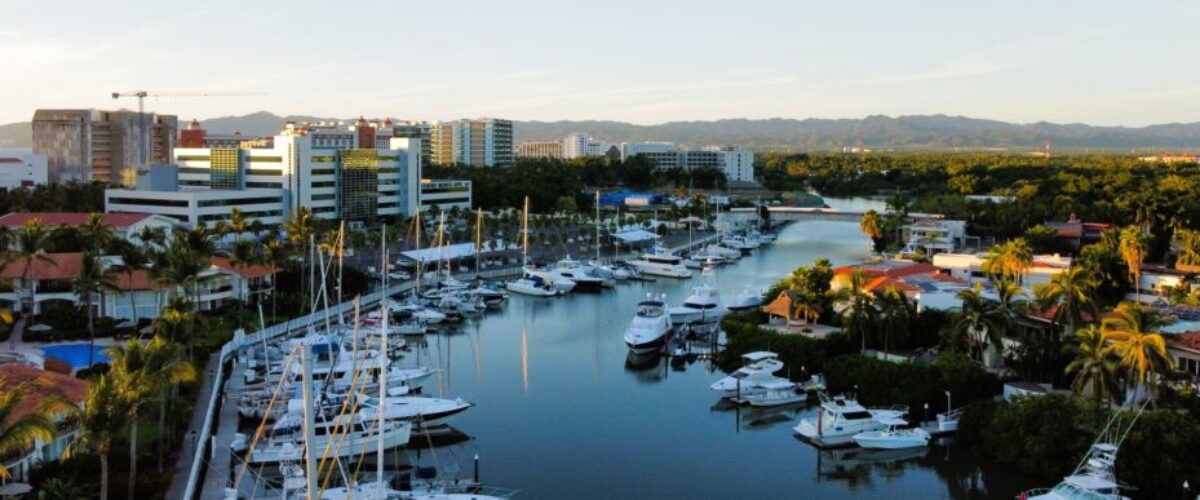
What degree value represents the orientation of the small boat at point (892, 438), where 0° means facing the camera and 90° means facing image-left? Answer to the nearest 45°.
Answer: approximately 90°

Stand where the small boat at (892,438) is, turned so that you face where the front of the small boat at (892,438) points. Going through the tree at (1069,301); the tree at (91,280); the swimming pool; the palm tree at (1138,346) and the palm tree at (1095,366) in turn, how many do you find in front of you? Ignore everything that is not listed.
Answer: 2

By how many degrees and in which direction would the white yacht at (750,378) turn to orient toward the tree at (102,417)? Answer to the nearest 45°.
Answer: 0° — it already faces it

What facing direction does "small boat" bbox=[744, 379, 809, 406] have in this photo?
to the viewer's left

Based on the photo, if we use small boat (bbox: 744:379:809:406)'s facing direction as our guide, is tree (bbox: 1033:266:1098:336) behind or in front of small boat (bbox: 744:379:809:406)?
behind

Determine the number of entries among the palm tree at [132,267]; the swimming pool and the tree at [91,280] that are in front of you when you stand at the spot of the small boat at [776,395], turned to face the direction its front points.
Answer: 3

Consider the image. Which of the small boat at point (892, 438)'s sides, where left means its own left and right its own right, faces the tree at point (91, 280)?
front

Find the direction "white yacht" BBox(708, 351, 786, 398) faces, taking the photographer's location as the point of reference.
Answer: facing the viewer and to the left of the viewer

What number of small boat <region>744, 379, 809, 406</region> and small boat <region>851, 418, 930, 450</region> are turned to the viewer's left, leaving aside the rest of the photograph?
2

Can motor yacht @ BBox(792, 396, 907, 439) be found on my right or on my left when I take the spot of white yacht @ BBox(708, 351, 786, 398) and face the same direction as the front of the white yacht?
on my left

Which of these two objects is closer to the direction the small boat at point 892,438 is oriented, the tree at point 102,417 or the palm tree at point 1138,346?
the tree
